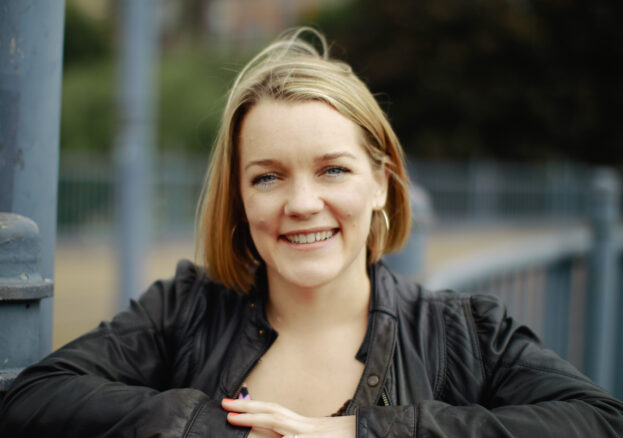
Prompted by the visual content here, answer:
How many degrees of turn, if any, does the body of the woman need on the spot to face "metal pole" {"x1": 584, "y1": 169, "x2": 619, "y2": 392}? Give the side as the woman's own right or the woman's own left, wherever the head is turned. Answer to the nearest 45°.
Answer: approximately 135° to the woman's own left

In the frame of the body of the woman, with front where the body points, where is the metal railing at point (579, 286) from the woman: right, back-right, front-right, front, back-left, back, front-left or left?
back-left

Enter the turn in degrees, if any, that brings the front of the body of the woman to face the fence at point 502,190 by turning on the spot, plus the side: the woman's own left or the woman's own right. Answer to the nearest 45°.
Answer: approximately 180°

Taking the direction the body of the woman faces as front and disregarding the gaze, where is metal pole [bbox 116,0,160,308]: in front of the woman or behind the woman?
behind

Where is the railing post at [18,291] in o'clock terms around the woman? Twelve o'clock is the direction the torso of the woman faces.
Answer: The railing post is roughly at 2 o'clock from the woman.

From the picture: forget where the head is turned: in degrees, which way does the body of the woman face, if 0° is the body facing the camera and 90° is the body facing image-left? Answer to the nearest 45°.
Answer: approximately 0°

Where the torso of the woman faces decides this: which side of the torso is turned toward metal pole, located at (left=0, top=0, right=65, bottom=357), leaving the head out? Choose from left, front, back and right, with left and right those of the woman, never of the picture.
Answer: right

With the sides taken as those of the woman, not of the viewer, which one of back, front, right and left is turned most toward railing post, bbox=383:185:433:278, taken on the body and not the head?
back
